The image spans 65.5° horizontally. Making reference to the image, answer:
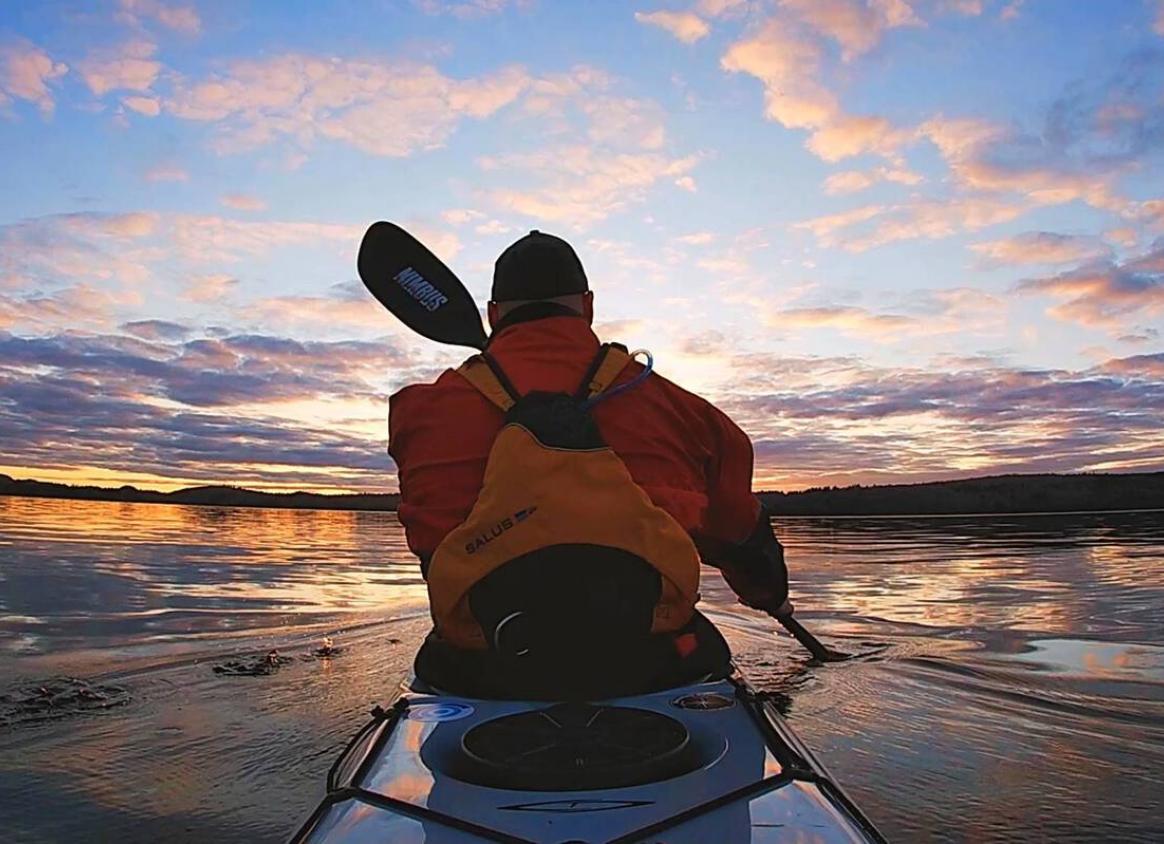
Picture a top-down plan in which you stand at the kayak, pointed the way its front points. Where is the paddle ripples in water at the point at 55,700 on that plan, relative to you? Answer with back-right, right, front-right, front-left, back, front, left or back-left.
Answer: front-left

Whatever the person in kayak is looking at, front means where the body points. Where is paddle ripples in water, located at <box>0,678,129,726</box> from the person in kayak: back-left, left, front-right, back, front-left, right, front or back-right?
front-left

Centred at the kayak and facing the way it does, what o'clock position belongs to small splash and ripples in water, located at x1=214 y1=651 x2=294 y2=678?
The small splash and ripples in water is roughly at 11 o'clock from the kayak.

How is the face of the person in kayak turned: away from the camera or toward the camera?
away from the camera

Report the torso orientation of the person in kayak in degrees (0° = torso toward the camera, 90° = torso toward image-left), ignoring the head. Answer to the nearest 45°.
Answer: approximately 180°

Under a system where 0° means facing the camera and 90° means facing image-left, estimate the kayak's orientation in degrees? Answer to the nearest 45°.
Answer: approximately 180°
